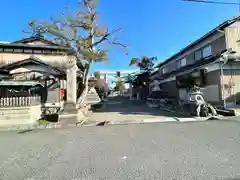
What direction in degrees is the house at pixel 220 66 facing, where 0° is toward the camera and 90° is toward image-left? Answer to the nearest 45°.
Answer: approximately 45°

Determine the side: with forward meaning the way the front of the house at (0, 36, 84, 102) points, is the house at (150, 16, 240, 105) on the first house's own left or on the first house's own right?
on the first house's own left

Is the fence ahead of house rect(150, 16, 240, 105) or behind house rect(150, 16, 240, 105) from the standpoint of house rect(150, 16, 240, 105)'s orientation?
ahead

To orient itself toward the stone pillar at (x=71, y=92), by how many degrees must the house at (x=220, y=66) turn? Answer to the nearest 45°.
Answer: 0° — it already faces it
